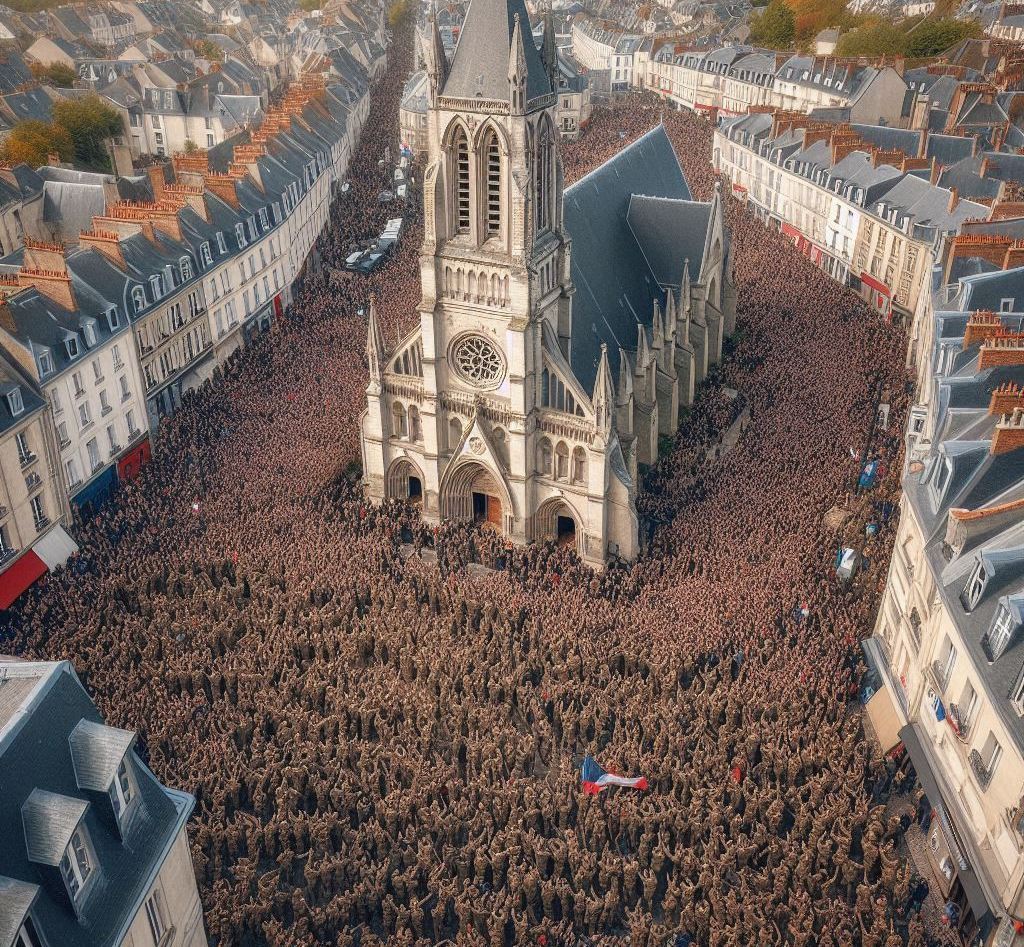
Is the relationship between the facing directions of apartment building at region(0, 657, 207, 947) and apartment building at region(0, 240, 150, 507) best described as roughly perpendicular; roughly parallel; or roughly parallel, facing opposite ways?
roughly parallel

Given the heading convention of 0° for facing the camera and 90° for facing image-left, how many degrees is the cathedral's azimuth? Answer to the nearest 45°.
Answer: approximately 45°

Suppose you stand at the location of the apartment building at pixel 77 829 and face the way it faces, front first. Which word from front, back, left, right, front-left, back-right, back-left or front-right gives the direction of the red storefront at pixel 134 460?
back-left

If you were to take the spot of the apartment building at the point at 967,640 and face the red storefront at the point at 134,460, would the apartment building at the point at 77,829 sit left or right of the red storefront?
left

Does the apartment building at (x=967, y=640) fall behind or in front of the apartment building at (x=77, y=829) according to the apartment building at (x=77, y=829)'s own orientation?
in front

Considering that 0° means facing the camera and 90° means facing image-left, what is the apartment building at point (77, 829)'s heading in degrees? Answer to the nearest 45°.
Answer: approximately 315°

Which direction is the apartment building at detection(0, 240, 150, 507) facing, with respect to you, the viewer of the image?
facing the viewer and to the right of the viewer

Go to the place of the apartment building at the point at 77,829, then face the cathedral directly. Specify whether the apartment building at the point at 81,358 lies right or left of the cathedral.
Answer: left

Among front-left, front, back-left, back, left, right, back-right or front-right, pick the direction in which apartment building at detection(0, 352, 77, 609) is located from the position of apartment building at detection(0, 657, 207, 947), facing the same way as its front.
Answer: back-left

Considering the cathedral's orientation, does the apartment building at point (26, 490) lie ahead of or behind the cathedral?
ahead

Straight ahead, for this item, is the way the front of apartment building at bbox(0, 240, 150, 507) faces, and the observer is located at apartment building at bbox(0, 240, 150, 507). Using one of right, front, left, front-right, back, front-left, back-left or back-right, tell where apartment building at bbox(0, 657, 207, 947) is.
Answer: front-right

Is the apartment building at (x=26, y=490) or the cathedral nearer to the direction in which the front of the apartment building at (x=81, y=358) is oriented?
the cathedral

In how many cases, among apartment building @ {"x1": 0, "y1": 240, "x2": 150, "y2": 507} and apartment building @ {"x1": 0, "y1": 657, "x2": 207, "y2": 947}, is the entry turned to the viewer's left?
0

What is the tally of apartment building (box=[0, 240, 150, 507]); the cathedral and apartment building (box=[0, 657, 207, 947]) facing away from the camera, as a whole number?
0
